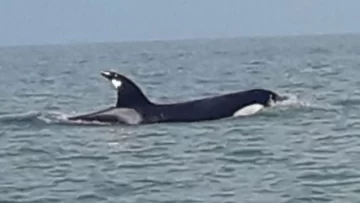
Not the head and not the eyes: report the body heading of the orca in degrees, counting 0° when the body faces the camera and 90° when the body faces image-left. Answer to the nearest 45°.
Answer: approximately 270°
